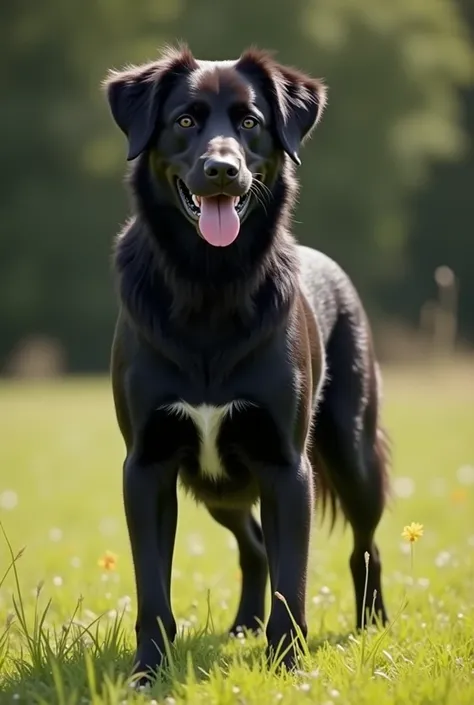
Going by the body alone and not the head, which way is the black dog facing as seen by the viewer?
toward the camera
